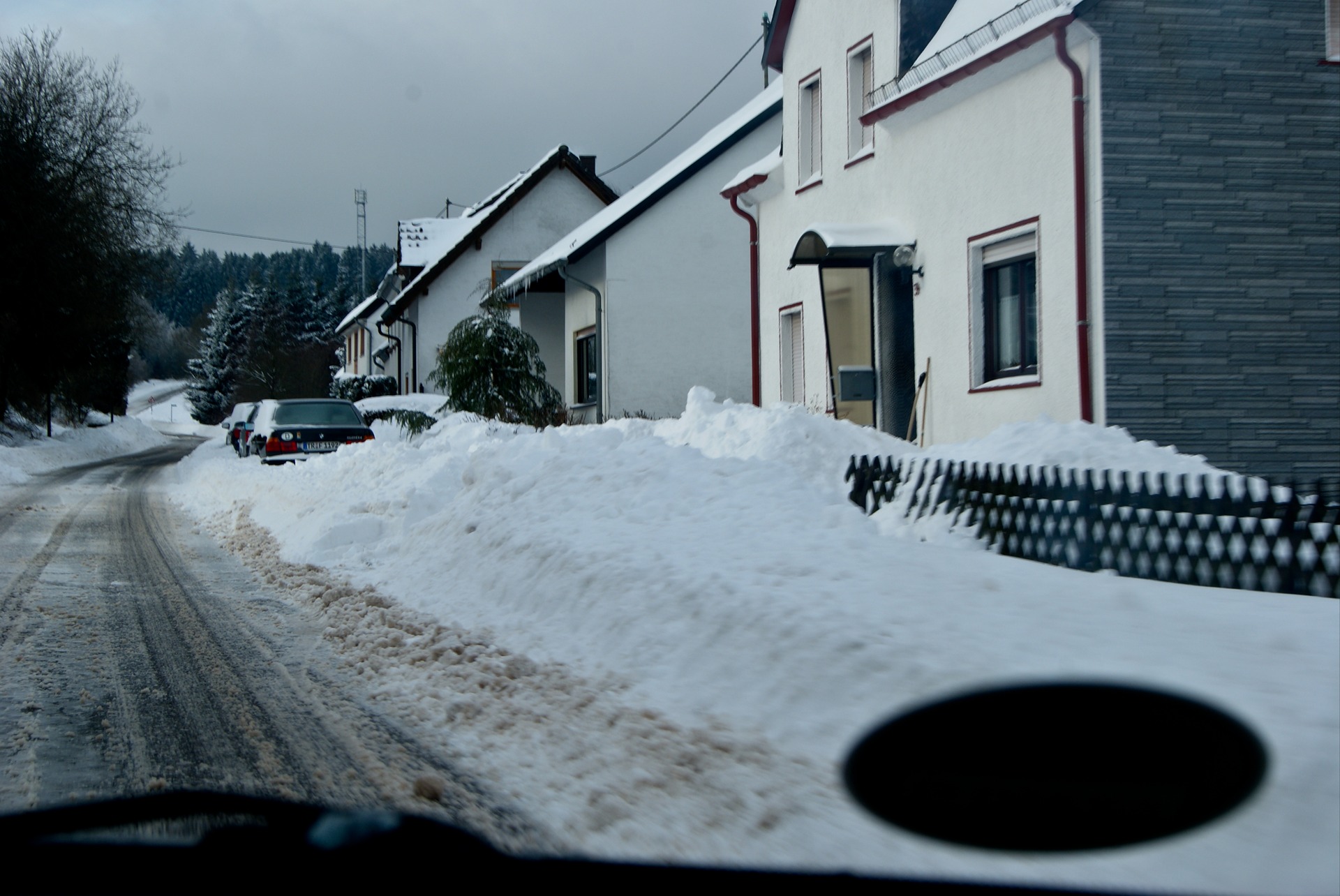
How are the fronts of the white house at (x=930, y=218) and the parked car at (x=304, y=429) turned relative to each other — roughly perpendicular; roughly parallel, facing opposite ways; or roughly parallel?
roughly perpendicular

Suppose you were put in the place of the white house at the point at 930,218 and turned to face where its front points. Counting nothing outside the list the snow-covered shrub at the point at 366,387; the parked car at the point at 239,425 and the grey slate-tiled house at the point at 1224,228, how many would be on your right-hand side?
2

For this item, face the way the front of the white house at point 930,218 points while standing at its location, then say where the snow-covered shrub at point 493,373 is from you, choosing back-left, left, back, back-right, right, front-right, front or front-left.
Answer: right

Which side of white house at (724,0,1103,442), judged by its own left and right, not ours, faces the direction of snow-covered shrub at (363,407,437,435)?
right

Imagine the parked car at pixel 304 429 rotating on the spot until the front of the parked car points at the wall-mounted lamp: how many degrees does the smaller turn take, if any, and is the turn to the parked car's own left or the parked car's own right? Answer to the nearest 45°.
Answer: approximately 135° to the parked car's own right

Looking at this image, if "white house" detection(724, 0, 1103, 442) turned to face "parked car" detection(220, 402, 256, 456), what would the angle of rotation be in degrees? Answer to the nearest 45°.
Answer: approximately 90° to its right

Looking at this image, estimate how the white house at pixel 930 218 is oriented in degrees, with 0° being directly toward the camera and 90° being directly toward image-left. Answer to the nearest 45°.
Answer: approximately 45°

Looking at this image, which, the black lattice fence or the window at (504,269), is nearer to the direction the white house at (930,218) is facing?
the black lattice fence

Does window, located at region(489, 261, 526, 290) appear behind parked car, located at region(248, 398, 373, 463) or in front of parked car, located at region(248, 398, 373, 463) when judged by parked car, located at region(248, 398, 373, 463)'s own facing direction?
in front

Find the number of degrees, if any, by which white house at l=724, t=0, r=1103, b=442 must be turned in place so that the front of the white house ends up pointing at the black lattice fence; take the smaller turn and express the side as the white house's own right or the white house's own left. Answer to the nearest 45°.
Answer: approximately 45° to the white house's own left

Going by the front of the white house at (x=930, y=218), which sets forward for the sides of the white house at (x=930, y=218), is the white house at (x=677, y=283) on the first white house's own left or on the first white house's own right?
on the first white house's own right

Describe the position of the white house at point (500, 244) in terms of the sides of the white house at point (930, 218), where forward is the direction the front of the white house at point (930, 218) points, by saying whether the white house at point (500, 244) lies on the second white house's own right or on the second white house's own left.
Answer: on the second white house's own right

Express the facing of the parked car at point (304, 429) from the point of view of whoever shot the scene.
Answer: facing away from the viewer

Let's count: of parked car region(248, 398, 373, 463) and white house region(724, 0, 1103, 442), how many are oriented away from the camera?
1
